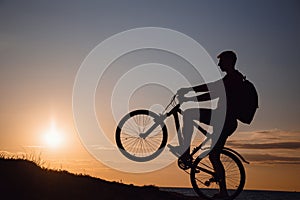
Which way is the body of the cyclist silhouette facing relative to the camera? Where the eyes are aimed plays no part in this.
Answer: to the viewer's left
